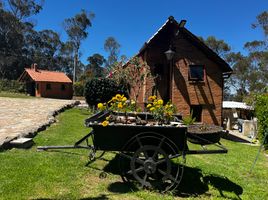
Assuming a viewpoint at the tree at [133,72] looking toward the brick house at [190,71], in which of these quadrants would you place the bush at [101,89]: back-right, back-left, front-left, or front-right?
back-left

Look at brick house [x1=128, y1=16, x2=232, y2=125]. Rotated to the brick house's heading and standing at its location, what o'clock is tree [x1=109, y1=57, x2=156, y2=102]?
The tree is roughly at 2 o'clock from the brick house.

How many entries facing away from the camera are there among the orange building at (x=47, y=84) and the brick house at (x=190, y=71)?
0

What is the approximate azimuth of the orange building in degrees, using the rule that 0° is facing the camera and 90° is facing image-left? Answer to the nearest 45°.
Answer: approximately 45°

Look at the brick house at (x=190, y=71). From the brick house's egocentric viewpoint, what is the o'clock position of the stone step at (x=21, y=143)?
The stone step is roughly at 1 o'clock from the brick house.

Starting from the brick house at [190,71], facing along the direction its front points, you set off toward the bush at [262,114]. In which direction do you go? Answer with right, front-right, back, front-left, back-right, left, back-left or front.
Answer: front-left

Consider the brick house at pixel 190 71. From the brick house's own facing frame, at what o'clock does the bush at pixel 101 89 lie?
The bush is roughly at 3 o'clock from the brick house.

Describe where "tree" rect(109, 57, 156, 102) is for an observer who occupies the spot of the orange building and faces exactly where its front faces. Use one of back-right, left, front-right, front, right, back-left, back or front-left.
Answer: front-left

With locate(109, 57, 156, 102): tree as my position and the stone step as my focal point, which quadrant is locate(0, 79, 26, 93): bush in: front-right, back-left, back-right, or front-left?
back-right

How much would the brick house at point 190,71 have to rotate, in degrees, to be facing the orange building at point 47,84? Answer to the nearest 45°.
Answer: approximately 135° to its right

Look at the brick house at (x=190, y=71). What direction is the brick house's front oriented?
toward the camera

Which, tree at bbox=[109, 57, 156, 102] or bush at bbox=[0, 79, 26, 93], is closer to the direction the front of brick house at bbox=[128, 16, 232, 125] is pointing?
the tree
